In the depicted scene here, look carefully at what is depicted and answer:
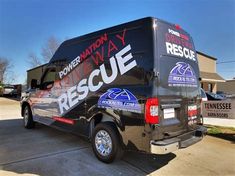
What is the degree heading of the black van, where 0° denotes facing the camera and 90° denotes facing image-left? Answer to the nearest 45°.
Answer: approximately 135°
